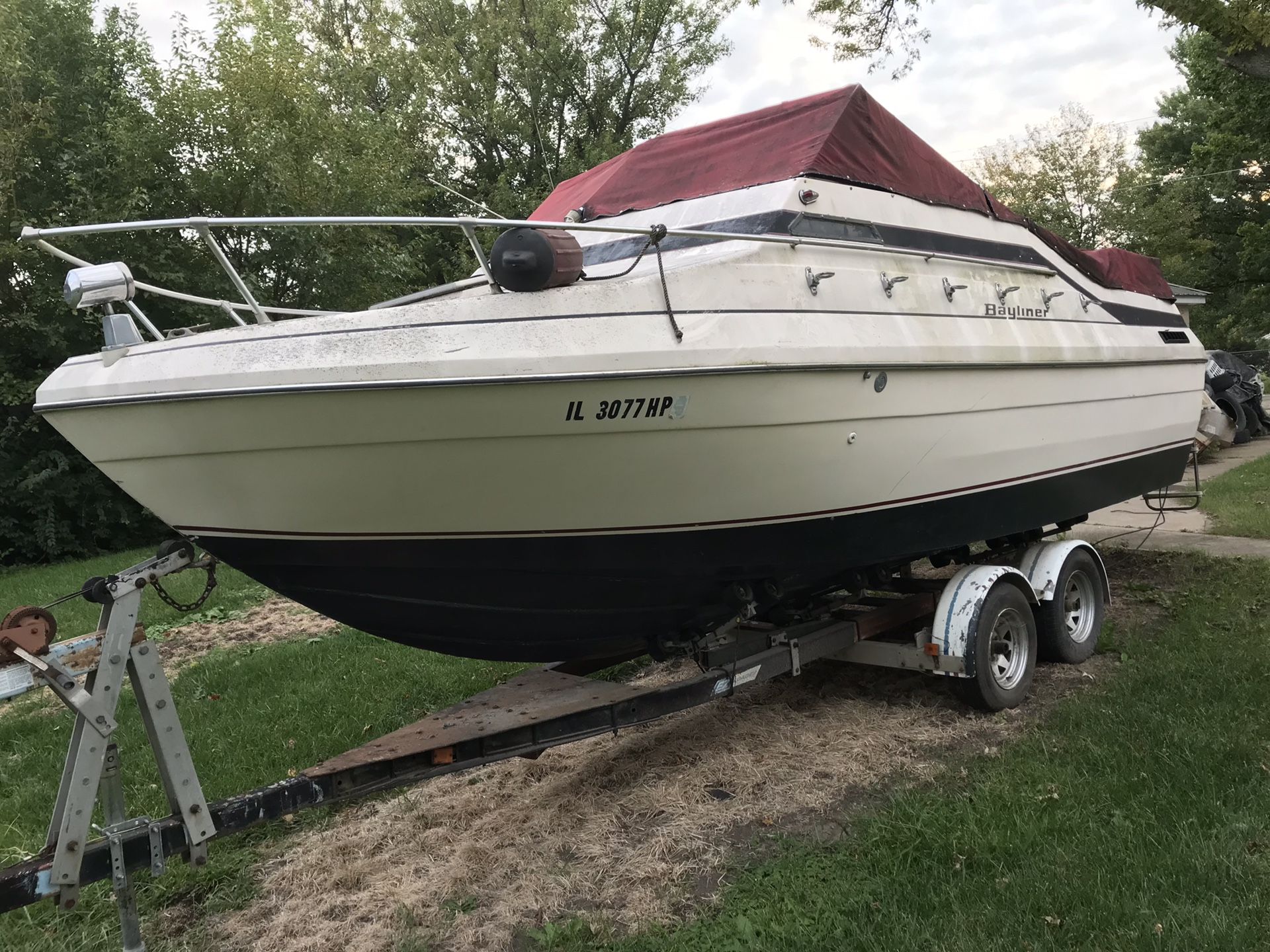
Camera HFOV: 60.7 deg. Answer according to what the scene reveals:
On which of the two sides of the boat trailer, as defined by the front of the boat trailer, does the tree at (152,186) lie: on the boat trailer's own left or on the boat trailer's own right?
on the boat trailer's own right

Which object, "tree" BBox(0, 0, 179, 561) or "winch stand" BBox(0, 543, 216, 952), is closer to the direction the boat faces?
the winch stand

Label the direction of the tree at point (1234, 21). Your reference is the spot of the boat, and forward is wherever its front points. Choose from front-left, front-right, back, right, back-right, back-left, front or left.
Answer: back

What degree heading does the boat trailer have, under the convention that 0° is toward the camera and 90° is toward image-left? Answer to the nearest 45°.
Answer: approximately 45°

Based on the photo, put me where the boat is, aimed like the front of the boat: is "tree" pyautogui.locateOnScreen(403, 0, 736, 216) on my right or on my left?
on my right

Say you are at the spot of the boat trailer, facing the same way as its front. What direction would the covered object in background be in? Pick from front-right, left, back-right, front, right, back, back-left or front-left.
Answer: back

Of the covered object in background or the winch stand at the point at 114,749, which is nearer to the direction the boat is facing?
the winch stand

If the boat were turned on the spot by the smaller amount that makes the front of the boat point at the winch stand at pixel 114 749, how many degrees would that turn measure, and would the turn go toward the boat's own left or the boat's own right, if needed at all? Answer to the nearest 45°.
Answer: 0° — it already faces it

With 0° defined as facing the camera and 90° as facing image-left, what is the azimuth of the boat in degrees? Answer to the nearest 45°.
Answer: approximately 45°

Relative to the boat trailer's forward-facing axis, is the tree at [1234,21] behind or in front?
behind
